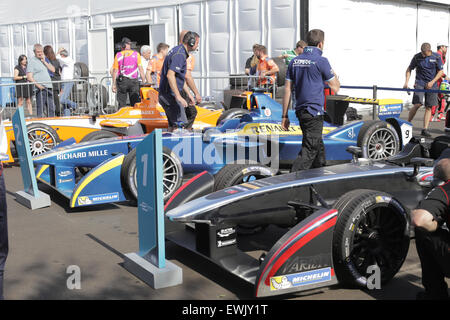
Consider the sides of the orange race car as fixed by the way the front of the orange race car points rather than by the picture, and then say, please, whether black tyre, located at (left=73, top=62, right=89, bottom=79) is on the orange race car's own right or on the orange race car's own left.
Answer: on the orange race car's own right

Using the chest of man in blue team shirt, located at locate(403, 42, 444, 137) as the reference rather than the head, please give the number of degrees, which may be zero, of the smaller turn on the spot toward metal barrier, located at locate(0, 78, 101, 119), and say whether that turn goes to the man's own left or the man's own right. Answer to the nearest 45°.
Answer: approximately 90° to the man's own right

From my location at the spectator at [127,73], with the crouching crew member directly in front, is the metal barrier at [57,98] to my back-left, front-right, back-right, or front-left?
back-right

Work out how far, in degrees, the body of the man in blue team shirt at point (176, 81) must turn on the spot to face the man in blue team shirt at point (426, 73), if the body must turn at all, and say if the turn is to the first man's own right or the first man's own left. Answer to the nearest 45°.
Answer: approximately 45° to the first man's own left

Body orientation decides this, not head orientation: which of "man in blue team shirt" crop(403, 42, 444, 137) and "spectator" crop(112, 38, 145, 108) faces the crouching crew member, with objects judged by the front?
the man in blue team shirt

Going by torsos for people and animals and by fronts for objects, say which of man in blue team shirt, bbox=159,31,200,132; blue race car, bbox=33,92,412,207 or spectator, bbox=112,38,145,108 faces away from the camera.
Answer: the spectator

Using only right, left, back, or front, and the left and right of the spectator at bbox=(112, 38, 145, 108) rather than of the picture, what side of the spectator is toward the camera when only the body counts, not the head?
back
